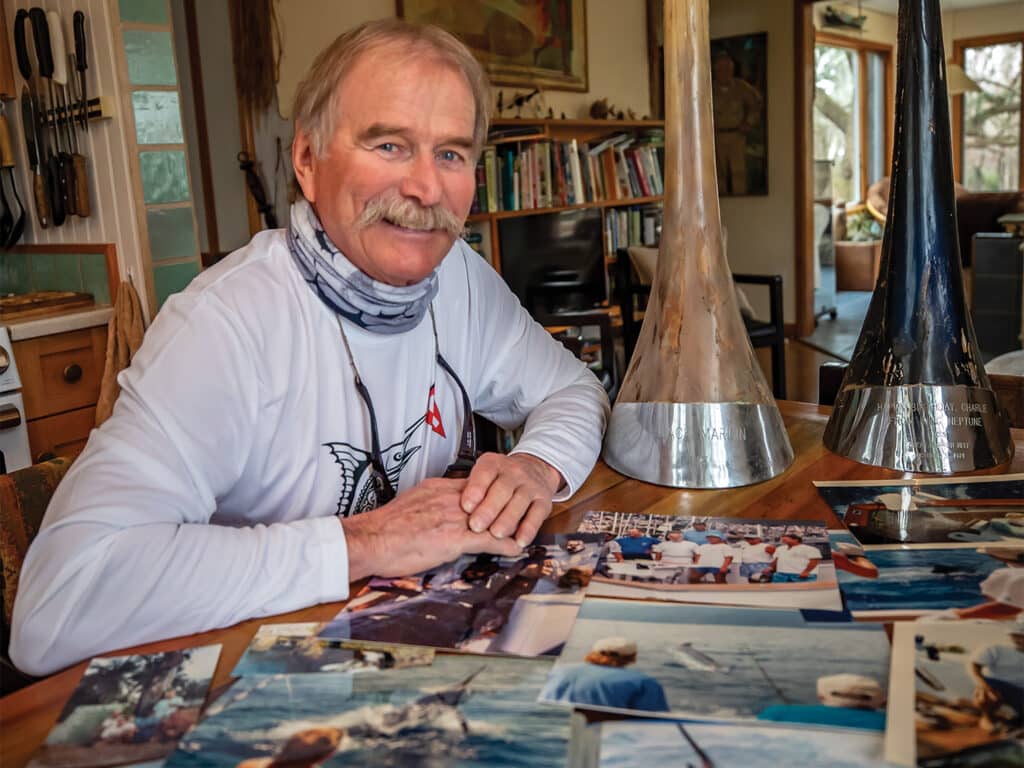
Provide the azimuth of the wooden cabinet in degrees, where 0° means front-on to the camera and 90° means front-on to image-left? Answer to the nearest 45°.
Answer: approximately 315°

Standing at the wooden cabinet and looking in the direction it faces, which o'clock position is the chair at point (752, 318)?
The chair is roughly at 10 o'clock from the wooden cabinet.

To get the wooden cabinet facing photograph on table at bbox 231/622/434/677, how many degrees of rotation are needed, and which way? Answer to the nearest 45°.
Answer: approximately 45° to its right

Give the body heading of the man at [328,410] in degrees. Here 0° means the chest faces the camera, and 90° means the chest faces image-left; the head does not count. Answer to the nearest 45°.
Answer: approximately 315°

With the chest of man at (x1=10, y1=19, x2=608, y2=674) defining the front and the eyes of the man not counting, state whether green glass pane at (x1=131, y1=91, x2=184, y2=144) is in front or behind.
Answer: behind
